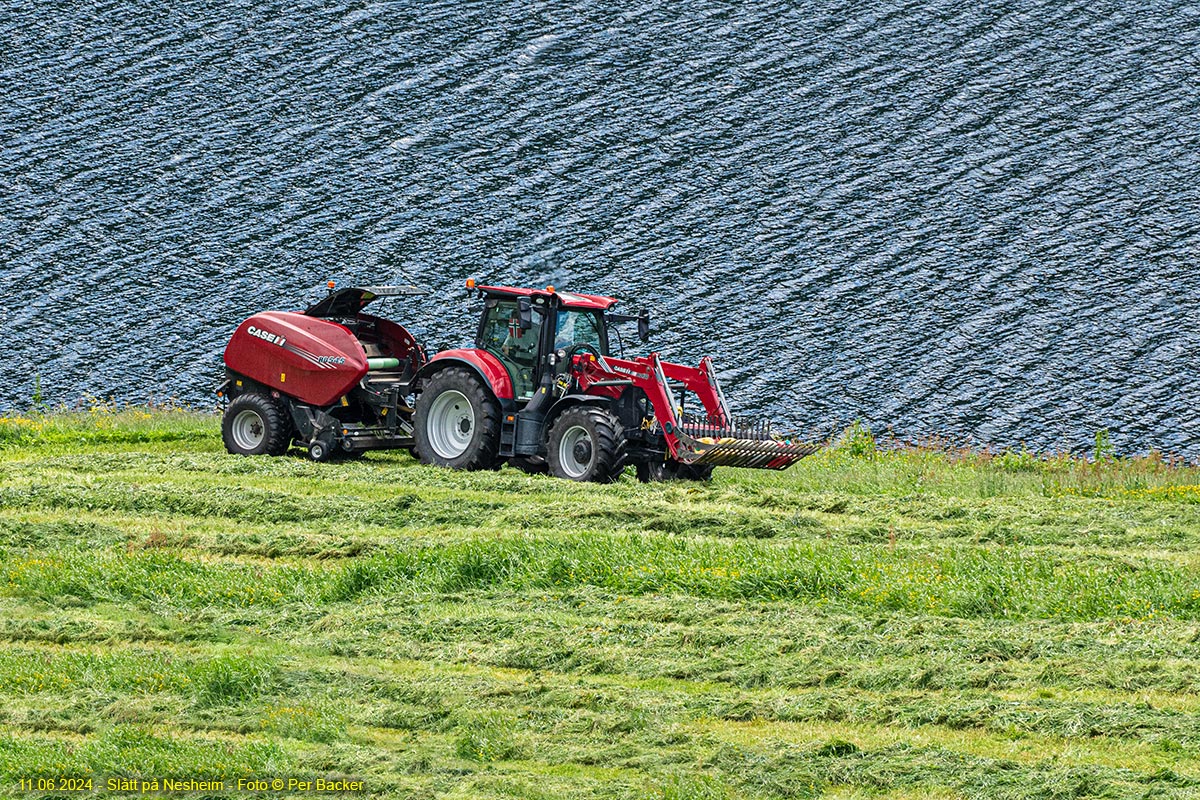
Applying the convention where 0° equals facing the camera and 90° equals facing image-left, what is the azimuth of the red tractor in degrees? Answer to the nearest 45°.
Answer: approximately 315°
